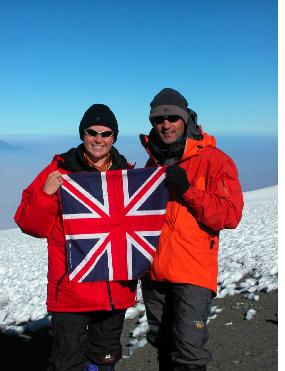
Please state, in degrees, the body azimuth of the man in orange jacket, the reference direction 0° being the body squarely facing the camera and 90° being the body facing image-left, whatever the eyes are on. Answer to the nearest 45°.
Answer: approximately 45°
